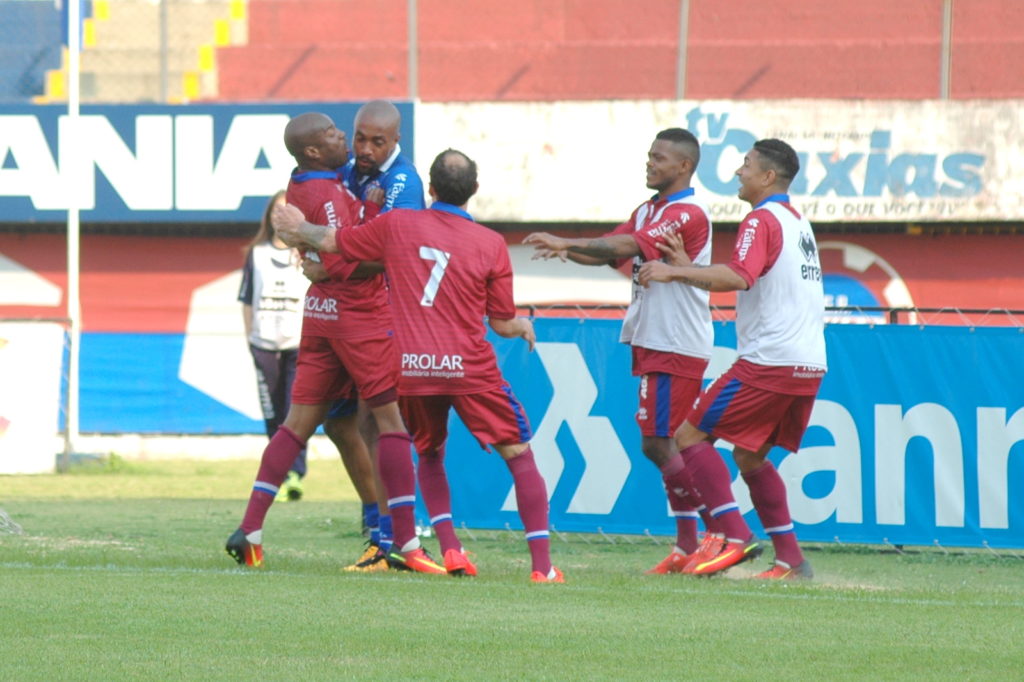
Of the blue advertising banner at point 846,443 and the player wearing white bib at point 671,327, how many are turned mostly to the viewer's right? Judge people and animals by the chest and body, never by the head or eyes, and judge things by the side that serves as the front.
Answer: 0

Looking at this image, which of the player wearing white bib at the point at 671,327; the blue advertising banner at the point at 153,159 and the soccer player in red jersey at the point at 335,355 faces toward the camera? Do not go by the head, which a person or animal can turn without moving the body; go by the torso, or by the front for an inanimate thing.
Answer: the blue advertising banner

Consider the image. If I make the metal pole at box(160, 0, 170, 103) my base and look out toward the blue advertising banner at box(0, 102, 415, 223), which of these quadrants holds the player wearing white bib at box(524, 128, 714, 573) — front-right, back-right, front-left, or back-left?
front-left

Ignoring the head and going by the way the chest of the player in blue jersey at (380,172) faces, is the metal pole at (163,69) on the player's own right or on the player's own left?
on the player's own right

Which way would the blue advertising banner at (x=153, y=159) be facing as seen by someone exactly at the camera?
facing the viewer

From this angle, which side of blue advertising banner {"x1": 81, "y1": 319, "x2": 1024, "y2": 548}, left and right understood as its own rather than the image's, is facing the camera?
front

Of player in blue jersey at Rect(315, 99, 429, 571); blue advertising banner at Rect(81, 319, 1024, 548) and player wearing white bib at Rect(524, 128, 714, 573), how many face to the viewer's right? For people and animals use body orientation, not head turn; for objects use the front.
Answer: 0

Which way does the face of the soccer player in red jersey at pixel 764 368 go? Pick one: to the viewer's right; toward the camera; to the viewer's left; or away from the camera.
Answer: to the viewer's left

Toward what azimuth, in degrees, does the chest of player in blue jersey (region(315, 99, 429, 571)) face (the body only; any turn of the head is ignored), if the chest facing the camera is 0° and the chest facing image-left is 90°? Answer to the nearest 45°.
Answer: approximately 45°

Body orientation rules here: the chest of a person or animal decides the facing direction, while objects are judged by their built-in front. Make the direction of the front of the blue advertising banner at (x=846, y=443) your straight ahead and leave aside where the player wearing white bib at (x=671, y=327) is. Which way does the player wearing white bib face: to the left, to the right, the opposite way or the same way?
to the right

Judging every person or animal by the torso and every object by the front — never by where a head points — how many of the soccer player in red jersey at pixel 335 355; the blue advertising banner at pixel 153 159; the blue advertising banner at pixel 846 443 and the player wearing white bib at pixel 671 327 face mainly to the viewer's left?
1

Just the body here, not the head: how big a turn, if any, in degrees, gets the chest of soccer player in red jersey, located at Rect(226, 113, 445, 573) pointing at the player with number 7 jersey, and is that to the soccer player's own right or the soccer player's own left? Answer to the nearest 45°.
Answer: approximately 45° to the soccer player's own right

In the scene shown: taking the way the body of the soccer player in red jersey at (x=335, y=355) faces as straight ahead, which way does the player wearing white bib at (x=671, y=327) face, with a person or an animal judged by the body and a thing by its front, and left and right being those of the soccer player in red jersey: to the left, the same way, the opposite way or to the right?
the opposite way

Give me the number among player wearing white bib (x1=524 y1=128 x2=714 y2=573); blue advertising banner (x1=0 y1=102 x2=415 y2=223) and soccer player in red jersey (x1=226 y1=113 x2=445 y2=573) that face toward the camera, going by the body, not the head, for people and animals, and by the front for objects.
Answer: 1

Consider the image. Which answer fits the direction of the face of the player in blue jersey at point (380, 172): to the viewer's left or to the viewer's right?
to the viewer's left

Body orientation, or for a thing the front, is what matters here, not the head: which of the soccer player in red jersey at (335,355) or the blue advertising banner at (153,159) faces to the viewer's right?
the soccer player in red jersey

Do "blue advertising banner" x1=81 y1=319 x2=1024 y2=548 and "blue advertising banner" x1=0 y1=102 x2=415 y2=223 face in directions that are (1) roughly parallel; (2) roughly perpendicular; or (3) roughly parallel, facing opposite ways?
roughly parallel

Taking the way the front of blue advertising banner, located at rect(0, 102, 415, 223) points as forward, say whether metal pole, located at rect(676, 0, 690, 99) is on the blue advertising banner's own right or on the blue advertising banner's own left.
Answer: on the blue advertising banner's own left

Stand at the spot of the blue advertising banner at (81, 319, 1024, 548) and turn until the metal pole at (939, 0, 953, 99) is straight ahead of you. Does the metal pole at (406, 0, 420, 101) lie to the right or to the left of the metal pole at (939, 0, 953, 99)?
left
